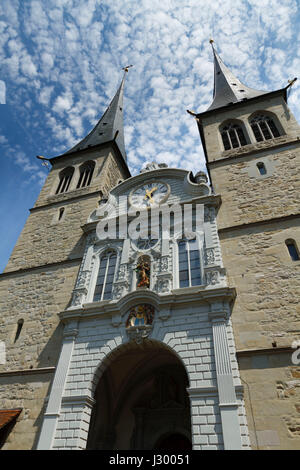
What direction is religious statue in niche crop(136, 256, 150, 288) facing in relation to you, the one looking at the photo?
facing the viewer

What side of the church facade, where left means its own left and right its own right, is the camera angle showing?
front

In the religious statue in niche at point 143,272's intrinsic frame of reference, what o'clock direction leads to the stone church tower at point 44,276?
The stone church tower is roughly at 4 o'clock from the religious statue in niche.

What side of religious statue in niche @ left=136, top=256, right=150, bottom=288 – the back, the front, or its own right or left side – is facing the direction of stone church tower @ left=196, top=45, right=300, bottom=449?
left
